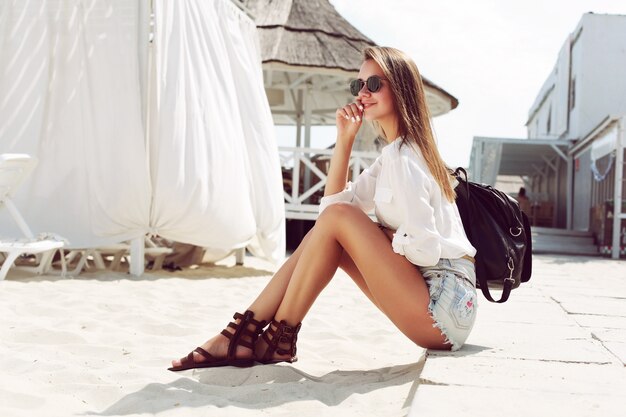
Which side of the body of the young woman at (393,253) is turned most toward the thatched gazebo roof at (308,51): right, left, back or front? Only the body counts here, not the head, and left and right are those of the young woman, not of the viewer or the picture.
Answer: right

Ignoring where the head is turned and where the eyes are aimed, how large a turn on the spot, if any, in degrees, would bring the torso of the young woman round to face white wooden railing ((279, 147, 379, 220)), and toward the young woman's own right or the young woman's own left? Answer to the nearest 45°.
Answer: approximately 90° to the young woman's own right

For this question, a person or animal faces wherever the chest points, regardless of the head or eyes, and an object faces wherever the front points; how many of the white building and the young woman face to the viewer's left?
2

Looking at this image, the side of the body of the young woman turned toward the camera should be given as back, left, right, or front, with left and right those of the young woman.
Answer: left

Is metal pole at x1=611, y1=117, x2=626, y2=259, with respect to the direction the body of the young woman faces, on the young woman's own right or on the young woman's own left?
on the young woman's own right

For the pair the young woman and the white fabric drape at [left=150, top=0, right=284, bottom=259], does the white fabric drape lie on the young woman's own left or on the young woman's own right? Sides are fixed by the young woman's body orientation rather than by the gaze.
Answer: on the young woman's own right

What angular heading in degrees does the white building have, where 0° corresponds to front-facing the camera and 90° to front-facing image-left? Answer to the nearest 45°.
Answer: approximately 90°
